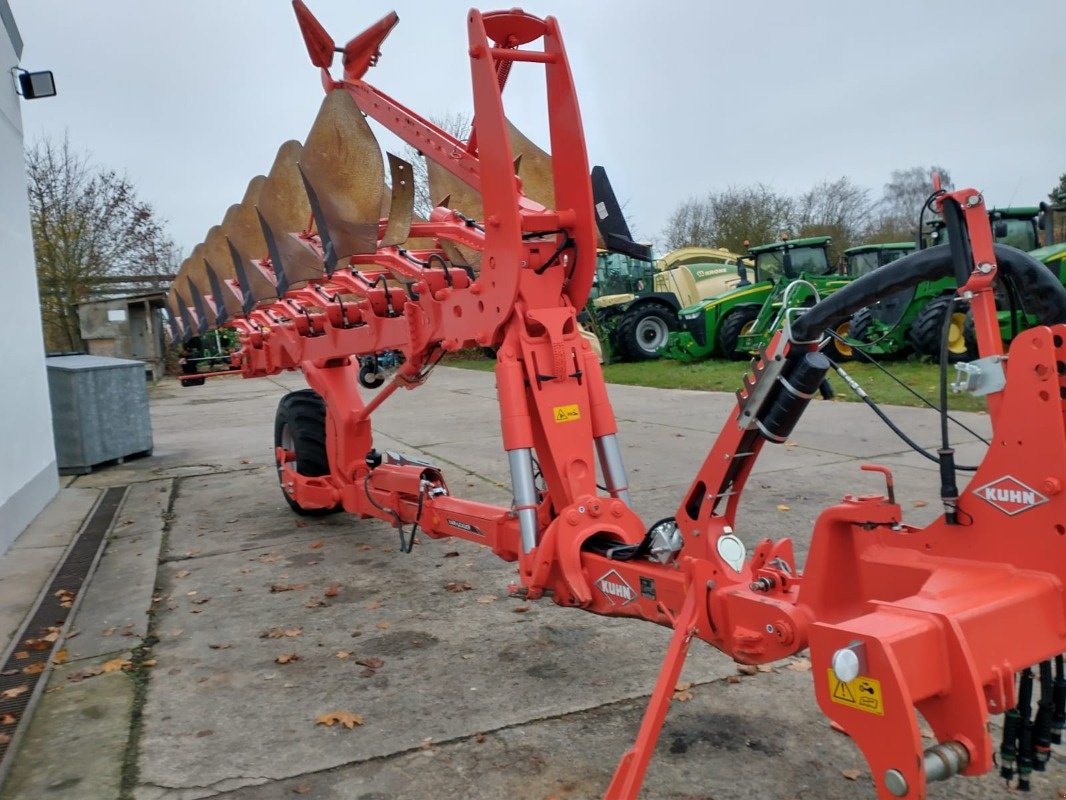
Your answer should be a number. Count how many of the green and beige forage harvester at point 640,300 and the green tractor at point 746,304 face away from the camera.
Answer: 0

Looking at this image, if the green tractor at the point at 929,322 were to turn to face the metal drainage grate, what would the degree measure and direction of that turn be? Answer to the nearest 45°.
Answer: approximately 45° to its left

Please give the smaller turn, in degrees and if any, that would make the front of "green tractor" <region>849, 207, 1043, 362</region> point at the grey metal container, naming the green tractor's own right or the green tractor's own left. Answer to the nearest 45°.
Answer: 0° — it already faces it

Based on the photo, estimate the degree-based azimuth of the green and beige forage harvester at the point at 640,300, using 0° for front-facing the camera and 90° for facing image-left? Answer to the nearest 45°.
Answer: approximately 45°

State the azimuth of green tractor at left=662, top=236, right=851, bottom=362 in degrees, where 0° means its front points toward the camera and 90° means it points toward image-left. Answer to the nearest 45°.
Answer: approximately 45°

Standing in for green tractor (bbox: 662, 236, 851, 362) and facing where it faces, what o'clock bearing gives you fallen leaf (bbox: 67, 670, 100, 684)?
The fallen leaf is roughly at 11 o'clock from the green tractor.

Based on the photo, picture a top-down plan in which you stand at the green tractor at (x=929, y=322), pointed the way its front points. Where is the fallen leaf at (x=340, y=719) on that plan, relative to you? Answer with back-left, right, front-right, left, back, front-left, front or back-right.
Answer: front-left

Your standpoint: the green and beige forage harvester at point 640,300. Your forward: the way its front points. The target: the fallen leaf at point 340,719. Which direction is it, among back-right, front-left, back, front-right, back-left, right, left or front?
front-left

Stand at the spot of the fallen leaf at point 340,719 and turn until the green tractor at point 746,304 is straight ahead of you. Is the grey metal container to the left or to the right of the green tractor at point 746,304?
left

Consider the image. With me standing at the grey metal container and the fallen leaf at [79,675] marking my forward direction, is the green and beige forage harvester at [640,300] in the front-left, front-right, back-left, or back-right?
back-left

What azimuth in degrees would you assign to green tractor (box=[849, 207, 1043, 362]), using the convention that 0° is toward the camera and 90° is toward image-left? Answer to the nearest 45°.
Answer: approximately 45°
